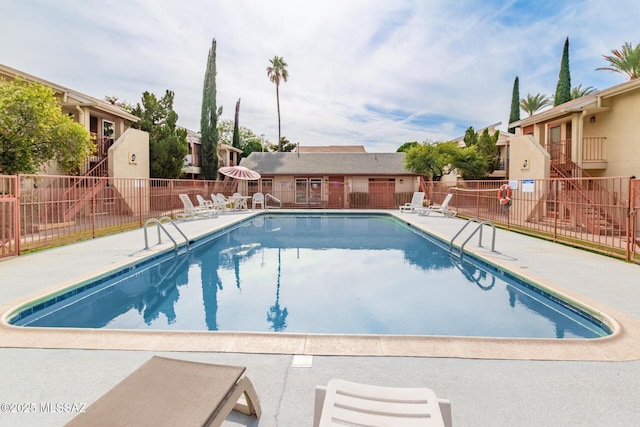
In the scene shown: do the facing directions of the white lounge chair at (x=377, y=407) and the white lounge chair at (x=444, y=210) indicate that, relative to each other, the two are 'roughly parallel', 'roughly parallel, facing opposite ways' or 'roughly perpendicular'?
roughly perpendicular

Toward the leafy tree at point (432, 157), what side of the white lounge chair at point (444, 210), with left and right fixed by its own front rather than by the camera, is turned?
right

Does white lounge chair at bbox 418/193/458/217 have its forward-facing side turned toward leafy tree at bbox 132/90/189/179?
yes

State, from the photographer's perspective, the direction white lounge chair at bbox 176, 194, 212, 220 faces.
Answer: facing to the right of the viewer

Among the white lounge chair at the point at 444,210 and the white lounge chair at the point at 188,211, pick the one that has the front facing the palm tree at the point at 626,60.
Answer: the white lounge chair at the point at 188,211

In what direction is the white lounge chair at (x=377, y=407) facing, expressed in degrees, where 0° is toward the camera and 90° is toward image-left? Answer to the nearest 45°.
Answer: approximately 180°
